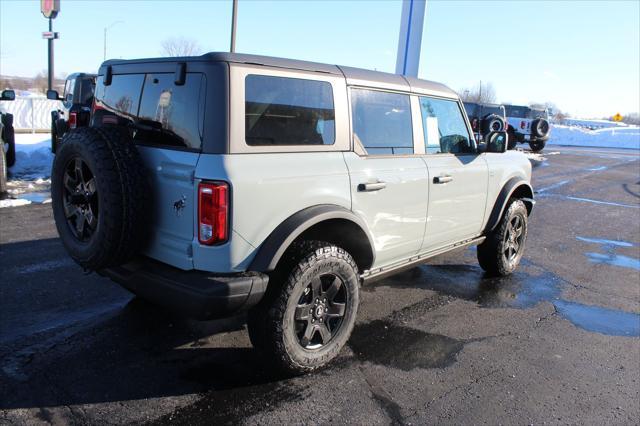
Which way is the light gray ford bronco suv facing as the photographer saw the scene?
facing away from the viewer and to the right of the viewer

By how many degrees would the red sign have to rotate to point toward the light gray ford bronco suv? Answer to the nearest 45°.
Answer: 0° — it already faces it

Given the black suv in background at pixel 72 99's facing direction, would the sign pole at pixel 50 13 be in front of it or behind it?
in front

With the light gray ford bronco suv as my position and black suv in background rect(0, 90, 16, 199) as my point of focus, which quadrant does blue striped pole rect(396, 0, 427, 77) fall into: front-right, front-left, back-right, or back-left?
front-right

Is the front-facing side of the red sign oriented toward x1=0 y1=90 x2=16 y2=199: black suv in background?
yes

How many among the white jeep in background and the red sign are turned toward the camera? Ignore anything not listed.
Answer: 1

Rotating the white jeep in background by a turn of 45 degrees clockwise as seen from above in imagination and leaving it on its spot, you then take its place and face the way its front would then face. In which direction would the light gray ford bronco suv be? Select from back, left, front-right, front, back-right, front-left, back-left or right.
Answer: back

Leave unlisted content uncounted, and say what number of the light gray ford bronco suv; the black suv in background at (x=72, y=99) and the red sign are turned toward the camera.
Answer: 1

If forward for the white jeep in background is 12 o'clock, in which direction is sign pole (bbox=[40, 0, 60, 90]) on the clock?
The sign pole is roughly at 9 o'clock from the white jeep in background.

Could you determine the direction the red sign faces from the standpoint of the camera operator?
facing the viewer

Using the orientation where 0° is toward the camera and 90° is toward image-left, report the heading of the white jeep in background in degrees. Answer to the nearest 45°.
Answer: approximately 135°
